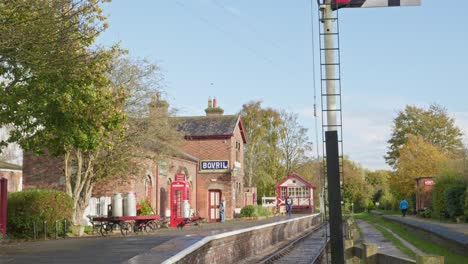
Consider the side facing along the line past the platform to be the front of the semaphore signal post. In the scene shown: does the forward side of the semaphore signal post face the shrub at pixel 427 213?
yes

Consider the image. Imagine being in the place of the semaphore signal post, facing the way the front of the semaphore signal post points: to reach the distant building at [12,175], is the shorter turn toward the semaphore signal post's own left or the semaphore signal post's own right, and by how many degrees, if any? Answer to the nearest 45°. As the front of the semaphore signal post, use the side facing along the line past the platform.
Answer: approximately 45° to the semaphore signal post's own left

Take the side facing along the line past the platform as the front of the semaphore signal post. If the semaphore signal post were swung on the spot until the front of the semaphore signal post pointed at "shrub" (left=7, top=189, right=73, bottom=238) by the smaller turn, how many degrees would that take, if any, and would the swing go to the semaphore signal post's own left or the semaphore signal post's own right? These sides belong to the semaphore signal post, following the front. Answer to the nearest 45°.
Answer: approximately 45° to the semaphore signal post's own left

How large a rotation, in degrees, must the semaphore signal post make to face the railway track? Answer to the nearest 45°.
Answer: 0° — it already faces it

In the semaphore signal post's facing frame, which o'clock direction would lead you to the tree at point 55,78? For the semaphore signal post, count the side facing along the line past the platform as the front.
The tree is roughly at 10 o'clock from the semaphore signal post.

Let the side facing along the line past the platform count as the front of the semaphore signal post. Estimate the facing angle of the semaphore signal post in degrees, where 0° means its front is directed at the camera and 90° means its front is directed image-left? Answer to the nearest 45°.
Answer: approximately 180°
